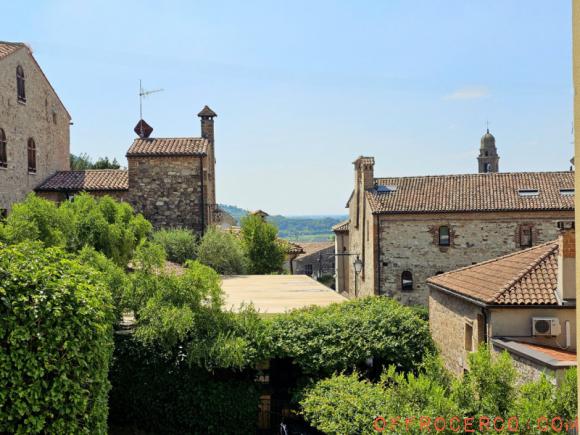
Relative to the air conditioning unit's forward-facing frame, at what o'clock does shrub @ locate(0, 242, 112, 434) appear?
The shrub is roughly at 1 o'clock from the air conditioning unit.

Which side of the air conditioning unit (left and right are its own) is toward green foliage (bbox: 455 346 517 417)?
front

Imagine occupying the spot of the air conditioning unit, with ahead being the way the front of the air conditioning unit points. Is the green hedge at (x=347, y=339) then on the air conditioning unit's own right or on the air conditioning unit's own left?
on the air conditioning unit's own right

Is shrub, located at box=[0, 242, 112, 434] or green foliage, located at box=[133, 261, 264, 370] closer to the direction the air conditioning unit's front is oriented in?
the shrub

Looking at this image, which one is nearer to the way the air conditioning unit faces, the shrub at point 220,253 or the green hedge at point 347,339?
the green hedge

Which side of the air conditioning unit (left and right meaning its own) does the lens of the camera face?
front

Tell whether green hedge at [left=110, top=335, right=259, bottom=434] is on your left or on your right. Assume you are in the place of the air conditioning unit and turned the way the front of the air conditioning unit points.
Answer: on your right

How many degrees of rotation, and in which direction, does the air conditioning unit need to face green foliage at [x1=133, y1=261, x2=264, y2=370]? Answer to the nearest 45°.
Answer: approximately 45° to its right

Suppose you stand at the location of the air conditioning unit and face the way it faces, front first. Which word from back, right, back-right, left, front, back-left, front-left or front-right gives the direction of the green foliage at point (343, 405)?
front-right

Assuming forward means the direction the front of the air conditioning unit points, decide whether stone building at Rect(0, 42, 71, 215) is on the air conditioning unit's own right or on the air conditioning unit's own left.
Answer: on the air conditioning unit's own right
